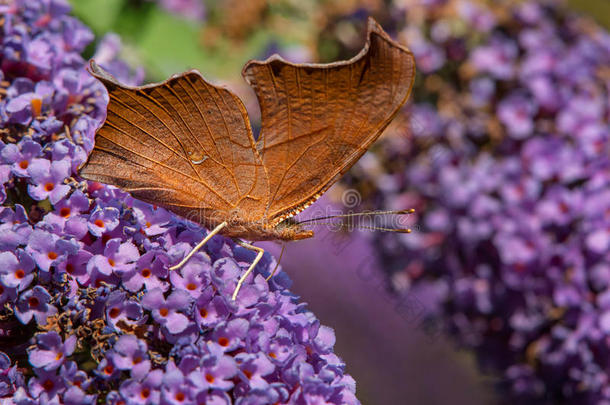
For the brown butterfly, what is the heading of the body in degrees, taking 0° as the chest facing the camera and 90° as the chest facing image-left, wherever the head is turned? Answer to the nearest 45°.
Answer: approximately 270°
